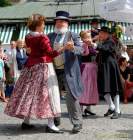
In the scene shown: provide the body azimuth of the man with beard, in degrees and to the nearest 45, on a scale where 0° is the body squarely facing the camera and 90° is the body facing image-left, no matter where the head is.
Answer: approximately 45°

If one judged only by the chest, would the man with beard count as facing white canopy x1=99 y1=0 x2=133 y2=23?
no
